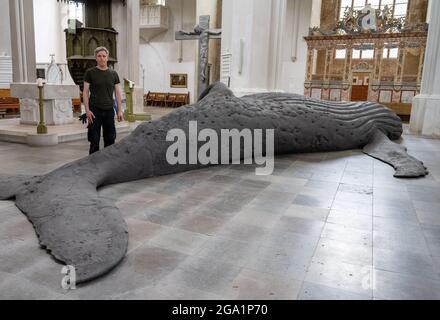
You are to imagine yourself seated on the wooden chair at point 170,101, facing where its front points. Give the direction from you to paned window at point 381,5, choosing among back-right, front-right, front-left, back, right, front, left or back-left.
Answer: back-left

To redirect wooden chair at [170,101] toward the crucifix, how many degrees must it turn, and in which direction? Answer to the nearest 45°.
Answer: approximately 45° to its left

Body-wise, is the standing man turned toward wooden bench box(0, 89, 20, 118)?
no

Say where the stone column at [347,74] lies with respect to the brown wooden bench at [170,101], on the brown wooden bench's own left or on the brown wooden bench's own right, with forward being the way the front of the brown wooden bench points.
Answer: on the brown wooden bench's own left

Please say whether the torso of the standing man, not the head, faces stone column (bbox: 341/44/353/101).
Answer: no

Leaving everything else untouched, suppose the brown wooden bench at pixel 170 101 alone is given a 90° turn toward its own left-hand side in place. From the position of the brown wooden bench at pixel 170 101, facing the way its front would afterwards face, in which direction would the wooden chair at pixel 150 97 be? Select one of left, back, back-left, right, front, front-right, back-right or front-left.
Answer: back

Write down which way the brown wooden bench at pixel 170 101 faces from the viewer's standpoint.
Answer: facing the viewer and to the left of the viewer

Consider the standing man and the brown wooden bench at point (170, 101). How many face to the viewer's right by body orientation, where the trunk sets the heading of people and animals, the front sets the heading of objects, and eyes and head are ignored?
0

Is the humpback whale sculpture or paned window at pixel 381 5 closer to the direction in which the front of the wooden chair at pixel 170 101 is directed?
the humpback whale sculpture

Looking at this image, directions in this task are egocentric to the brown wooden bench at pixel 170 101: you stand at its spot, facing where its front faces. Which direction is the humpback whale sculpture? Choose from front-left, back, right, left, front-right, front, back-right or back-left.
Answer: front-left

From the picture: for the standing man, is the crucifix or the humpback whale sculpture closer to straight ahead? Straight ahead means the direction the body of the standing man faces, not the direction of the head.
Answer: the humpback whale sculpture

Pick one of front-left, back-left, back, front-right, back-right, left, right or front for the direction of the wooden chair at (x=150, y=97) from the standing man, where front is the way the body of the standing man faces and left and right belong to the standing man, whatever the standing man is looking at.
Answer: back

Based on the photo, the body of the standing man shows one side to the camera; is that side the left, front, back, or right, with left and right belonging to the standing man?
front

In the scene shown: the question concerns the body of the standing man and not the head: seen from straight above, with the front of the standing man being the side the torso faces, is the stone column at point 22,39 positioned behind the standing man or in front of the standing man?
behind
